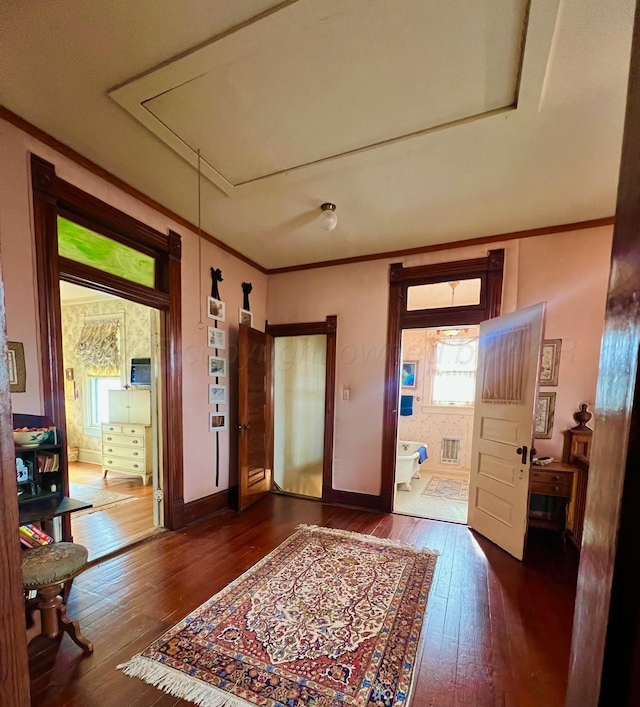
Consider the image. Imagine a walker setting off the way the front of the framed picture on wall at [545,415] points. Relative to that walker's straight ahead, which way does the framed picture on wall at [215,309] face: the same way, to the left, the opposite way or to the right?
to the left

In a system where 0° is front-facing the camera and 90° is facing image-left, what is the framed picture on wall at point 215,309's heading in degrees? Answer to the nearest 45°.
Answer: approximately 315°

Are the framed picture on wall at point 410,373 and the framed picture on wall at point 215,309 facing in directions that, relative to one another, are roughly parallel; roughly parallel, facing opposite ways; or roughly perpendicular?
roughly perpendicular

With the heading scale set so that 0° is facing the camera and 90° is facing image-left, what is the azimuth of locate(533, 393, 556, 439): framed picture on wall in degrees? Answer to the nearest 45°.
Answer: approximately 0°

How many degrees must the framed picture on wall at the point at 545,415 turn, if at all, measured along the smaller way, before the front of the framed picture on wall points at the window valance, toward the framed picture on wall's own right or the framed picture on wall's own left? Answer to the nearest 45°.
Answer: approximately 90° to the framed picture on wall's own right

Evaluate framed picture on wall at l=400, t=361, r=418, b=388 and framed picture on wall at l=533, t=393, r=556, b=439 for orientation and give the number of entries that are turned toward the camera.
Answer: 2

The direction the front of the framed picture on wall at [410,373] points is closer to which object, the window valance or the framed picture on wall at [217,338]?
the framed picture on wall

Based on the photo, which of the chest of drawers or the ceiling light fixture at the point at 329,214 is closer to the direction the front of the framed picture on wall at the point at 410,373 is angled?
the ceiling light fixture

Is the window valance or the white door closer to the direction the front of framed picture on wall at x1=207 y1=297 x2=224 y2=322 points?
the white door

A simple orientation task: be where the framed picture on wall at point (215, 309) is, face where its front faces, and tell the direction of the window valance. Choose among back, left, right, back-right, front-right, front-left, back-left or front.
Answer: back
